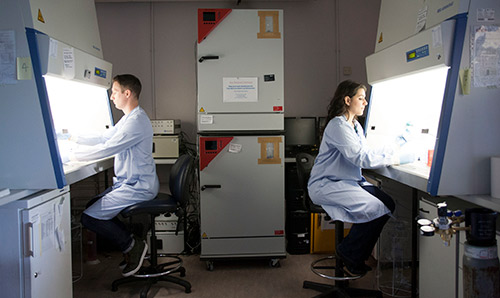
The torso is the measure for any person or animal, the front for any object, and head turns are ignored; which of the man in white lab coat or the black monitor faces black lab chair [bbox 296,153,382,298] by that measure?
the black monitor

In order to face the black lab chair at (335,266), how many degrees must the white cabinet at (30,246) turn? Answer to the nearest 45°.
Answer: approximately 45° to its left

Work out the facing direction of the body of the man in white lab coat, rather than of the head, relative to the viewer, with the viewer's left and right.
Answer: facing to the left of the viewer

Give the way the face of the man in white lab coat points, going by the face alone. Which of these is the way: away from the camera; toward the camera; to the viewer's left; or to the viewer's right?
to the viewer's left

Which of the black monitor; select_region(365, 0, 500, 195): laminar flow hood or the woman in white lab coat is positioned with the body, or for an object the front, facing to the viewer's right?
the woman in white lab coat

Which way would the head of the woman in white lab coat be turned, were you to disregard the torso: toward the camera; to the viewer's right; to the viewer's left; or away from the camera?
to the viewer's right

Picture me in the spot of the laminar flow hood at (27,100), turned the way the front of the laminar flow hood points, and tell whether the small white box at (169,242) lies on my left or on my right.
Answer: on my left

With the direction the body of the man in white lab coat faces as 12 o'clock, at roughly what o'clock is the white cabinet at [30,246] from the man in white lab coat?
The white cabinet is roughly at 10 o'clock from the man in white lab coat.

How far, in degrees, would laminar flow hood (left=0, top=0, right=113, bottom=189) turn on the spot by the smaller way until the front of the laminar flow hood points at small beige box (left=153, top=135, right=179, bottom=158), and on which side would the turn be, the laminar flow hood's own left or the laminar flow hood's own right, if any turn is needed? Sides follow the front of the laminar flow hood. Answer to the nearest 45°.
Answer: approximately 90° to the laminar flow hood's own left
